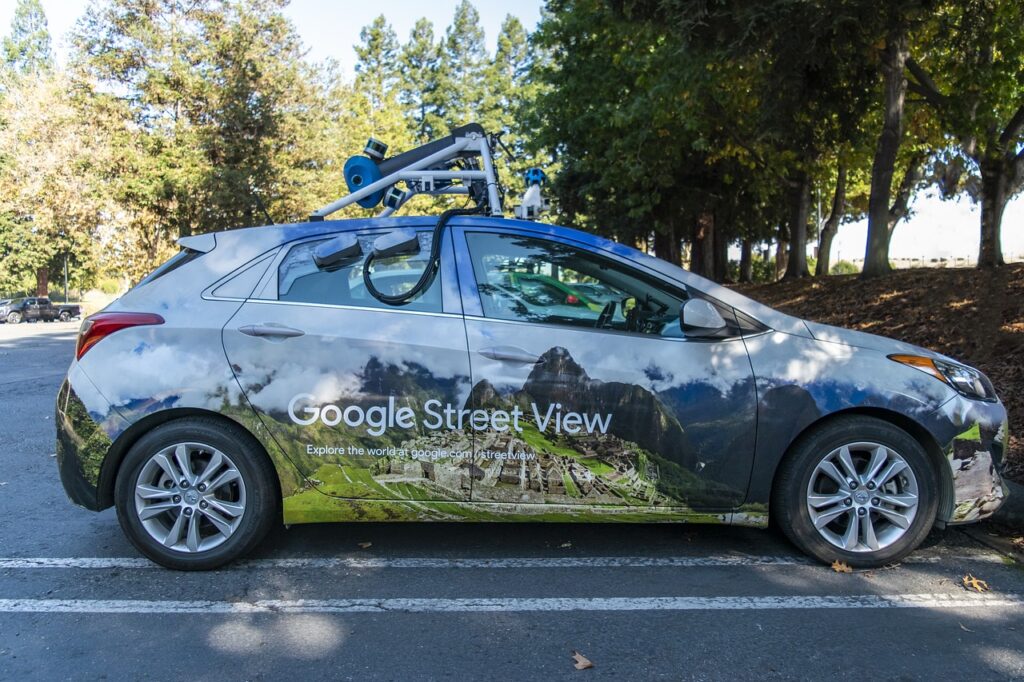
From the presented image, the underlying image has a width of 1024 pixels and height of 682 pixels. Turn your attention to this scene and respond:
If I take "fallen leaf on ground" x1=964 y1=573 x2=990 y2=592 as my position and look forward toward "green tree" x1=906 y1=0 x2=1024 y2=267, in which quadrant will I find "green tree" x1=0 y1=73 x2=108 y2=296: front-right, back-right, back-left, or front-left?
front-left

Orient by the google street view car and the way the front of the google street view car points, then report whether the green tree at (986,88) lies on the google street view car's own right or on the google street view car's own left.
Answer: on the google street view car's own left

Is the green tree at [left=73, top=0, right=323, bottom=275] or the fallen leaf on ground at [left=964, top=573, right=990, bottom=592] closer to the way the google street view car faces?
the fallen leaf on ground

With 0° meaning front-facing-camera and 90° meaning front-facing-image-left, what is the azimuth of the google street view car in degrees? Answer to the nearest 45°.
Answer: approximately 270°

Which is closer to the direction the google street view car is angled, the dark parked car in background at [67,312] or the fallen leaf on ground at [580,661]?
the fallen leaf on ground

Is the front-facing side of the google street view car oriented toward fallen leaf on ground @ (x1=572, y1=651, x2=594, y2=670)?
no

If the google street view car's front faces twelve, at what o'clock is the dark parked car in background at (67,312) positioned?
The dark parked car in background is roughly at 8 o'clock from the google street view car.

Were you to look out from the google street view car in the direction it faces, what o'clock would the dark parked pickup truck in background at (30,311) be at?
The dark parked pickup truck in background is roughly at 8 o'clock from the google street view car.

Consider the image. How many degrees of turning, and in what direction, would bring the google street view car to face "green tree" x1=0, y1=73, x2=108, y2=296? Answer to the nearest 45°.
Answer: approximately 135° to its left

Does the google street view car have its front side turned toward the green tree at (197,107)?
no
